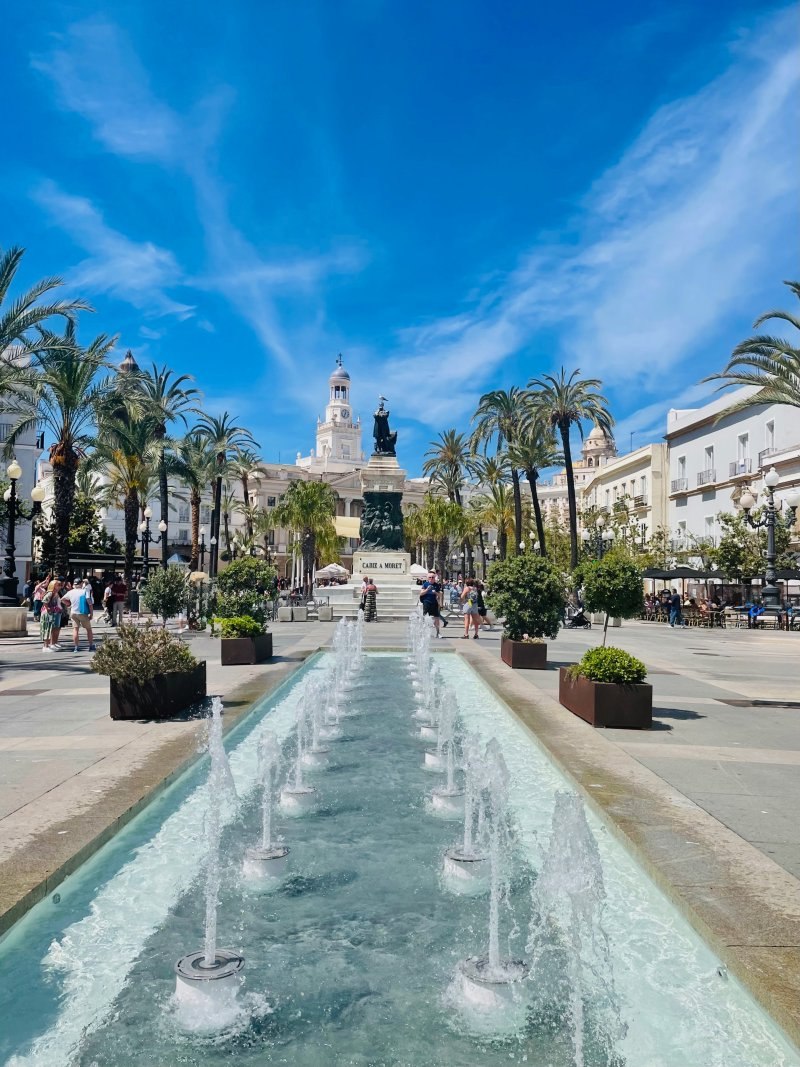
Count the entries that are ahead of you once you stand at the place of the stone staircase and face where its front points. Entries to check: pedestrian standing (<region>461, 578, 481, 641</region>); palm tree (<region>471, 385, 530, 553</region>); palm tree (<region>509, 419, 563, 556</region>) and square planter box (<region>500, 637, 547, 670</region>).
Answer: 2

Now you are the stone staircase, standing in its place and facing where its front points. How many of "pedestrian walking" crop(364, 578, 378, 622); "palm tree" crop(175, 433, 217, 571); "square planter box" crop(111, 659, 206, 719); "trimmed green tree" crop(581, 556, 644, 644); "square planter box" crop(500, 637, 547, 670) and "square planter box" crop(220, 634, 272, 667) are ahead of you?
5

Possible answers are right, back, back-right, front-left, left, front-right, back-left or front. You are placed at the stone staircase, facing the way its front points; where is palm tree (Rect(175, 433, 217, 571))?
back-right

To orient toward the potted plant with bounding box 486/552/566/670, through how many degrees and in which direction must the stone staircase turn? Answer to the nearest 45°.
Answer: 0° — it already faces it

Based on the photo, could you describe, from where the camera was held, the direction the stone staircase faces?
facing the viewer

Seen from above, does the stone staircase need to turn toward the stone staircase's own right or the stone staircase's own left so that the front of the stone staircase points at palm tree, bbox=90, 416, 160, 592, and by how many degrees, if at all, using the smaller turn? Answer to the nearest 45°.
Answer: approximately 90° to the stone staircase's own right

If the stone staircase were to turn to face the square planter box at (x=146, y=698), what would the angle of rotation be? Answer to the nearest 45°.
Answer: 0° — it already faces it

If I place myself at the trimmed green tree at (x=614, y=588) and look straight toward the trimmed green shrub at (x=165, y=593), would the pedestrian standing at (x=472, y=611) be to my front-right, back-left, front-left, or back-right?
front-right

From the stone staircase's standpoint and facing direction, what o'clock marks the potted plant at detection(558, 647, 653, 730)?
The potted plant is roughly at 12 o'clock from the stone staircase.

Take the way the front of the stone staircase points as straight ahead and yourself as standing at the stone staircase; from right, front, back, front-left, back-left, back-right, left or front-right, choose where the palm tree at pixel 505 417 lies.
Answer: back-left

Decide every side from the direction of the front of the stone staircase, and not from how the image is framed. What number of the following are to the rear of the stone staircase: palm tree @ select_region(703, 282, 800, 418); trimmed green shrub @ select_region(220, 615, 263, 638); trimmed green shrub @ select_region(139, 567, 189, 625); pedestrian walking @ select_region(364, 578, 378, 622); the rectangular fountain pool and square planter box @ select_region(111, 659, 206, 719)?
0

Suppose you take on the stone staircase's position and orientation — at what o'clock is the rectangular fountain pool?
The rectangular fountain pool is roughly at 12 o'clock from the stone staircase.

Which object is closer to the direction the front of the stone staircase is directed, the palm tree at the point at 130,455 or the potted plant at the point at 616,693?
the potted plant

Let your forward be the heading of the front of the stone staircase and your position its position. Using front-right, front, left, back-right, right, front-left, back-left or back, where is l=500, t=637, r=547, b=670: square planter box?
front

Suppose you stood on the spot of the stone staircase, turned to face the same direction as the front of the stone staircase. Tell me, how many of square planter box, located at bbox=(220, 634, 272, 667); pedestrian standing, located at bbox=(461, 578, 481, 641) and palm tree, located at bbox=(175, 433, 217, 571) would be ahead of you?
2

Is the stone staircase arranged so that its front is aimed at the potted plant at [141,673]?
yes

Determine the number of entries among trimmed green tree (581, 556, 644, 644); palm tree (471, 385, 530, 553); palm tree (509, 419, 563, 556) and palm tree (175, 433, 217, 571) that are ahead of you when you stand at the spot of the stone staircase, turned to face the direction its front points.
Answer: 1

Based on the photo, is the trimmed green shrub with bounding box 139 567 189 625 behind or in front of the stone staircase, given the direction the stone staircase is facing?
in front

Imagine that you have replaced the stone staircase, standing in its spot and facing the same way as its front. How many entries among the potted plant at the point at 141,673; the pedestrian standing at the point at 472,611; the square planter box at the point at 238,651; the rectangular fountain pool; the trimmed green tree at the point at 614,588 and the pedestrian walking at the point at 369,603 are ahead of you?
6

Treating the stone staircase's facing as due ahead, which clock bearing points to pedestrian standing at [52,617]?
The pedestrian standing is roughly at 1 o'clock from the stone staircase.
